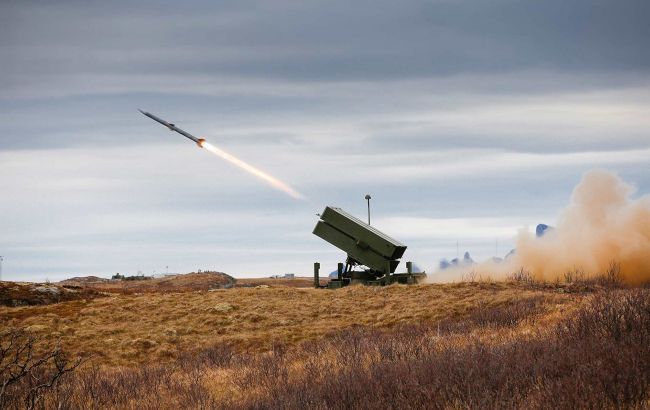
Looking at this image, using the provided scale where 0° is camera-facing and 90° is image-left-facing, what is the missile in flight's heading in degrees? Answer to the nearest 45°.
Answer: approximately 90°
